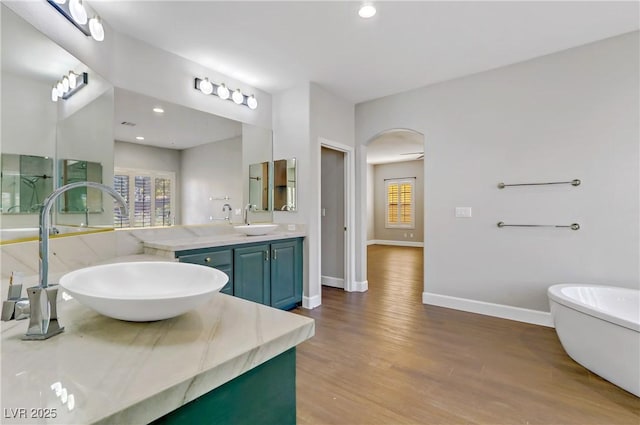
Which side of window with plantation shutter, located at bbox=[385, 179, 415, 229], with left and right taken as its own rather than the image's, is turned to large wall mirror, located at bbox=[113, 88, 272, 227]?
front

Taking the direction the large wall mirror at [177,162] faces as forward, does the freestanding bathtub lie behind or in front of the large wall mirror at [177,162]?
in front

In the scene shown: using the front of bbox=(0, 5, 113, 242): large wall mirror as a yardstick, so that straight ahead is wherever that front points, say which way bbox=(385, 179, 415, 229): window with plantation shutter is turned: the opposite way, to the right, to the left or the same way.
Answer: to the right

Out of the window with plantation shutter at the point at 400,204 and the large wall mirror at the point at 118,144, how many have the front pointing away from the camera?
0

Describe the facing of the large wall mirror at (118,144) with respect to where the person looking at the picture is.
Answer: facing the viewer and to the right of the viewer
